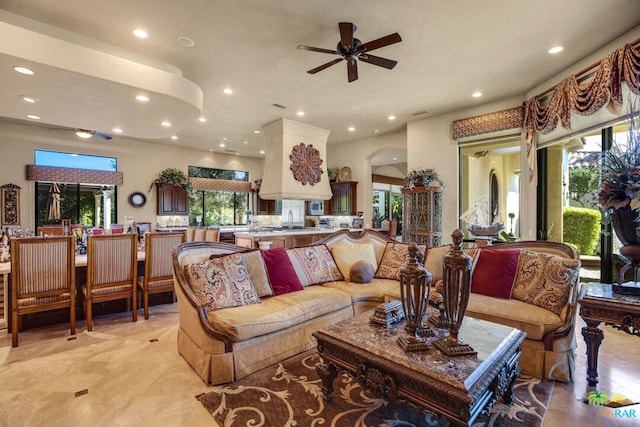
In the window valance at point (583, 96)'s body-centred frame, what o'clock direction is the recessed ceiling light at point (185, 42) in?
The recessed ceiling light is roughly at 12 o'clock from the window valance.

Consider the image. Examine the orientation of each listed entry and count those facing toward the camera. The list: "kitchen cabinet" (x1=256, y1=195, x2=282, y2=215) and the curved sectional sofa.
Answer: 2

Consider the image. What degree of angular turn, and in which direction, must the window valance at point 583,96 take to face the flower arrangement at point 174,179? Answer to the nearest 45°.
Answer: approximately 45° to its right

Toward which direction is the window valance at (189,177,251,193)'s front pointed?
toward the camera

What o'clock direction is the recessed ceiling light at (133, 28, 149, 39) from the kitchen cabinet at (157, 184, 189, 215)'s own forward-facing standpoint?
The recessed ceiling light is roughly at 12 o'clock from the kitchen cabinet.

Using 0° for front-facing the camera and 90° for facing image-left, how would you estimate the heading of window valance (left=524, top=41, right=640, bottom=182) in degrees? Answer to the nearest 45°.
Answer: approximately 45°

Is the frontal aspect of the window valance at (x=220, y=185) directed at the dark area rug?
yes

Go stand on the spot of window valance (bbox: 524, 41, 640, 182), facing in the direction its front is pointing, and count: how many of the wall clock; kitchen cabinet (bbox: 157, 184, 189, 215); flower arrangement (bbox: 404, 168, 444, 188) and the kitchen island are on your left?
0

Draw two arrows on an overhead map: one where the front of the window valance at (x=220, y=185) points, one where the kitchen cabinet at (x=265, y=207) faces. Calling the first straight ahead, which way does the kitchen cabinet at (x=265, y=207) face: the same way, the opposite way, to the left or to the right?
the same way

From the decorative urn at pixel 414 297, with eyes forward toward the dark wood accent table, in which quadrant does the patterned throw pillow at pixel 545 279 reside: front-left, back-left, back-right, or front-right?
front-left

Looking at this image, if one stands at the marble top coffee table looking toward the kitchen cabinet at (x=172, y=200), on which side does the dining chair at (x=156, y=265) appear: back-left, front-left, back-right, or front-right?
front-left

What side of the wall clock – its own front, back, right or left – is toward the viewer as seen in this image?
front

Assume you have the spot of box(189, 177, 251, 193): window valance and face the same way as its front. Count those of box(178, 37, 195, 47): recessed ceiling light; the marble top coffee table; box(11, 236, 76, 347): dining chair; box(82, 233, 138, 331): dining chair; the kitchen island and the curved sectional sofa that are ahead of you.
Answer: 6

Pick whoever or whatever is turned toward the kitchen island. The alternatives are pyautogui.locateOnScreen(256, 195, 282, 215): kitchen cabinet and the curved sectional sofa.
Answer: the kitchen cabinet

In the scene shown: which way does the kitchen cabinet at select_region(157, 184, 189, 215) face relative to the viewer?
toward the camera

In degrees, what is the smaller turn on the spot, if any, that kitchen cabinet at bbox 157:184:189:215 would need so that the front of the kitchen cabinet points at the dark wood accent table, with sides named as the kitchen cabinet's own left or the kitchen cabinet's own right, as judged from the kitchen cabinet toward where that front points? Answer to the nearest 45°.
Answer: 0° — it already faces it
